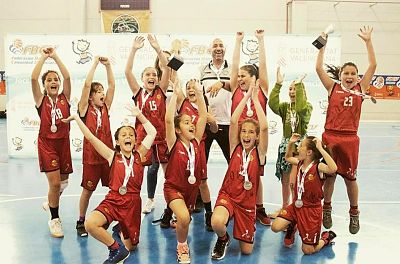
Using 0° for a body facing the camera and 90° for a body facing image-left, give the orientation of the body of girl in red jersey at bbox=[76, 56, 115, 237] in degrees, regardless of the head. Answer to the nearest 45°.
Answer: approximately 315°

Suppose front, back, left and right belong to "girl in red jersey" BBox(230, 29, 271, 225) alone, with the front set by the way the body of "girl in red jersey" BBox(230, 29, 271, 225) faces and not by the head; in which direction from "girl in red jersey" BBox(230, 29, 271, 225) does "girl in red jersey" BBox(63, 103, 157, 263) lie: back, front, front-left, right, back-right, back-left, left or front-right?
front-right

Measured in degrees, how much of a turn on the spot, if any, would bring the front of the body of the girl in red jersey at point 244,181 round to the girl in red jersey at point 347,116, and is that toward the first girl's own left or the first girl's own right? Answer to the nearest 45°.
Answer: approximately 135° to the first girl's own left

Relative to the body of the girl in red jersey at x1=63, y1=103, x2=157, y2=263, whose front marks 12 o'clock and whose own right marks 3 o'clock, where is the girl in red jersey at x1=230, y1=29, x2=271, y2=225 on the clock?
the girl in red jersey at x1=230, y1=29, x2=271, y2=225 is roughly at 8 o'clock from the girl in red jersey at x1=63, y1=103, x2=157, y2=263.

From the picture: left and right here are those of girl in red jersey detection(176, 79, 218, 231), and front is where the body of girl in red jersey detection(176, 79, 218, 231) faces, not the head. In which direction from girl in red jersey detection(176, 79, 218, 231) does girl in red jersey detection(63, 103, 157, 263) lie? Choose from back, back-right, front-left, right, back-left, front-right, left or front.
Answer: front-right

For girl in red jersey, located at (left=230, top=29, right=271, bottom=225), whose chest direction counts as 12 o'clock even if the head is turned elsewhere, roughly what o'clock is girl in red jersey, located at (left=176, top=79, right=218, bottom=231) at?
girl in red jersey, located at (left=176, top=79, right=218, bottom=231) is roughly at 3 o'clock from girl in red jersey, located at (left=230, top=29, right=271, bottom=225).
